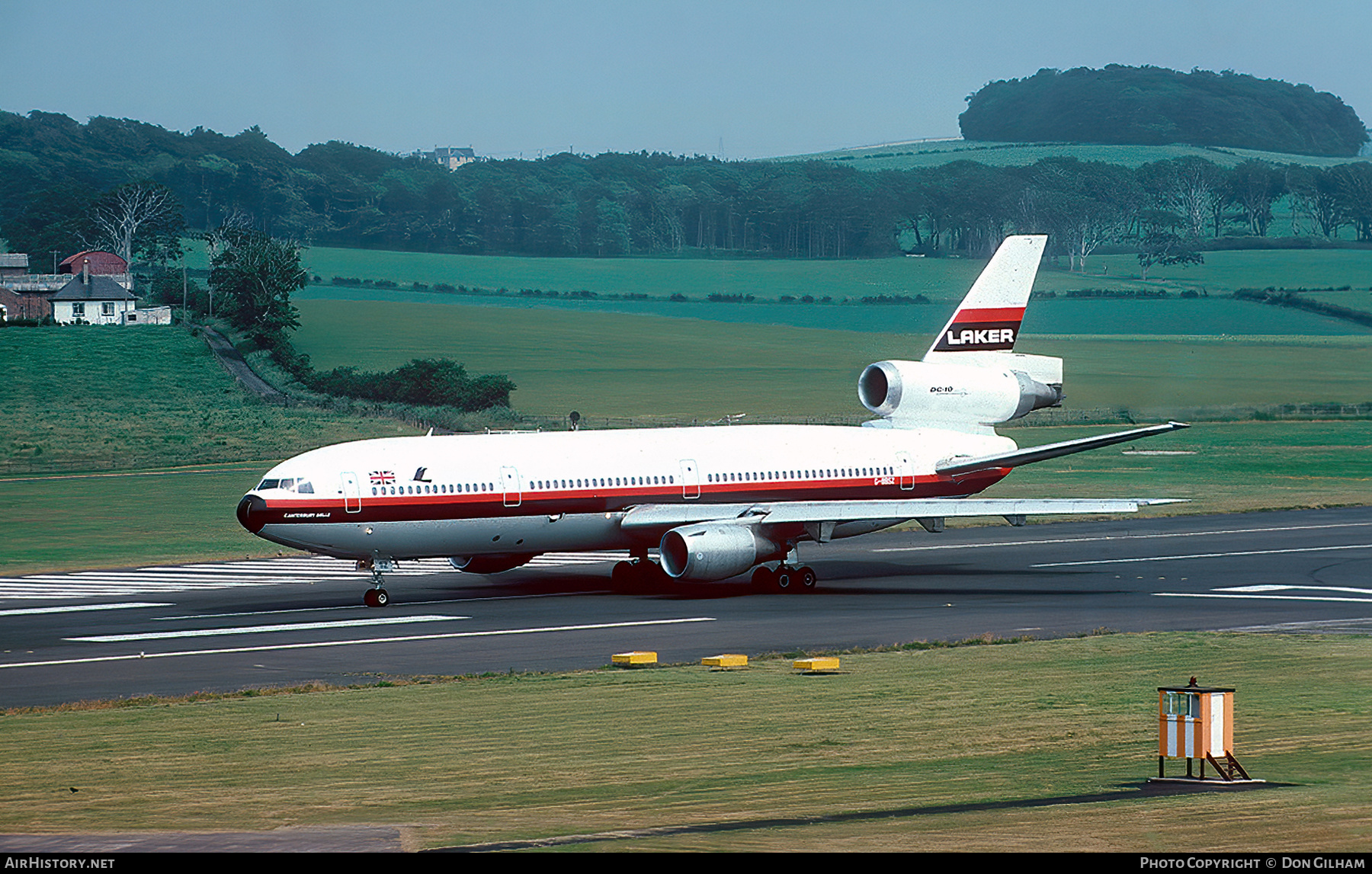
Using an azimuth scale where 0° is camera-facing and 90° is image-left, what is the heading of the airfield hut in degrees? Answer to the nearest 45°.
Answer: approximately 315°
